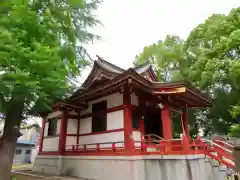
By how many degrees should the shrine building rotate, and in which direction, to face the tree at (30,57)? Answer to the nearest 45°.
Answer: approximately 90° to its right

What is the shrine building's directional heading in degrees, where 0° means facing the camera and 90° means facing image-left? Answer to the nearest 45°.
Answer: approximately 315°

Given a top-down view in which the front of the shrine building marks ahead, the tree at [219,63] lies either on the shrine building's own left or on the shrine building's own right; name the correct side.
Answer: on the shrine building's own left
